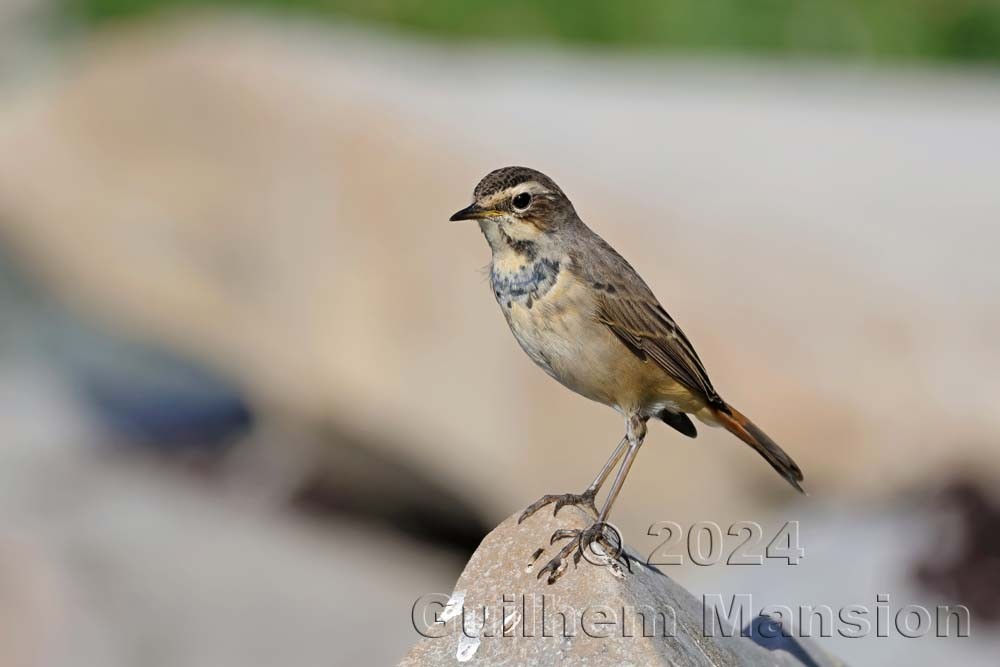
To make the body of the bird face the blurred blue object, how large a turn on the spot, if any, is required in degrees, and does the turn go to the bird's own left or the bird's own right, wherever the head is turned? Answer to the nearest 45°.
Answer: approximately 90° to the bird's own right

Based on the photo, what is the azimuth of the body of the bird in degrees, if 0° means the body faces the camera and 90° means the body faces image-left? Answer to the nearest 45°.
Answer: approximately 45°
